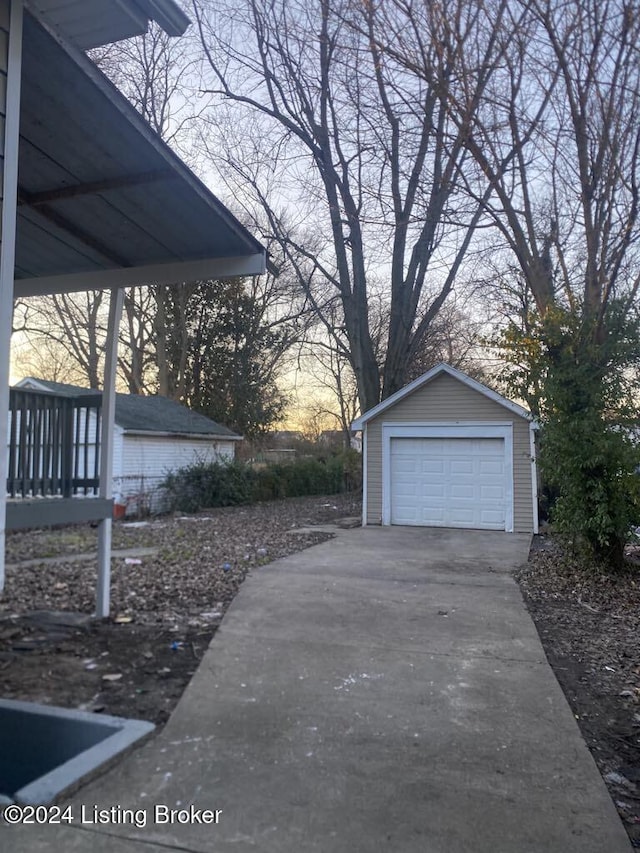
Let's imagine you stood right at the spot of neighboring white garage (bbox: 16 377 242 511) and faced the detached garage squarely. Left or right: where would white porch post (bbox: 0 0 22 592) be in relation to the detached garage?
right

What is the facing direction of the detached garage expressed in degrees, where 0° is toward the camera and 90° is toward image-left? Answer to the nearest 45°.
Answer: approximately 0°

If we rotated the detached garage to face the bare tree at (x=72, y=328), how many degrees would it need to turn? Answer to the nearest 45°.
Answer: approximately 135° to its right

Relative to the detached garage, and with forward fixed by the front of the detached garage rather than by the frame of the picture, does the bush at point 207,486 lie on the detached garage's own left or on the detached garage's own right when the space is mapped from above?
on the detached garage's own right

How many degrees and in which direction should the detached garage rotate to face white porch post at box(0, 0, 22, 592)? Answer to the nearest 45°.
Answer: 0° — it already faces it

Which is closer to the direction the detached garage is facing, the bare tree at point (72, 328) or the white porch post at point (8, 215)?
the white porch post

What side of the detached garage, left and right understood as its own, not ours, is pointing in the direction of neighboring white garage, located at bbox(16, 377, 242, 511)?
right

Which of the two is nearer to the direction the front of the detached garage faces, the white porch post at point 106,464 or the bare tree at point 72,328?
the white porch post

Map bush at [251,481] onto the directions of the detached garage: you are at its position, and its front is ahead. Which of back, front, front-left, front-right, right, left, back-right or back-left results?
back-right
